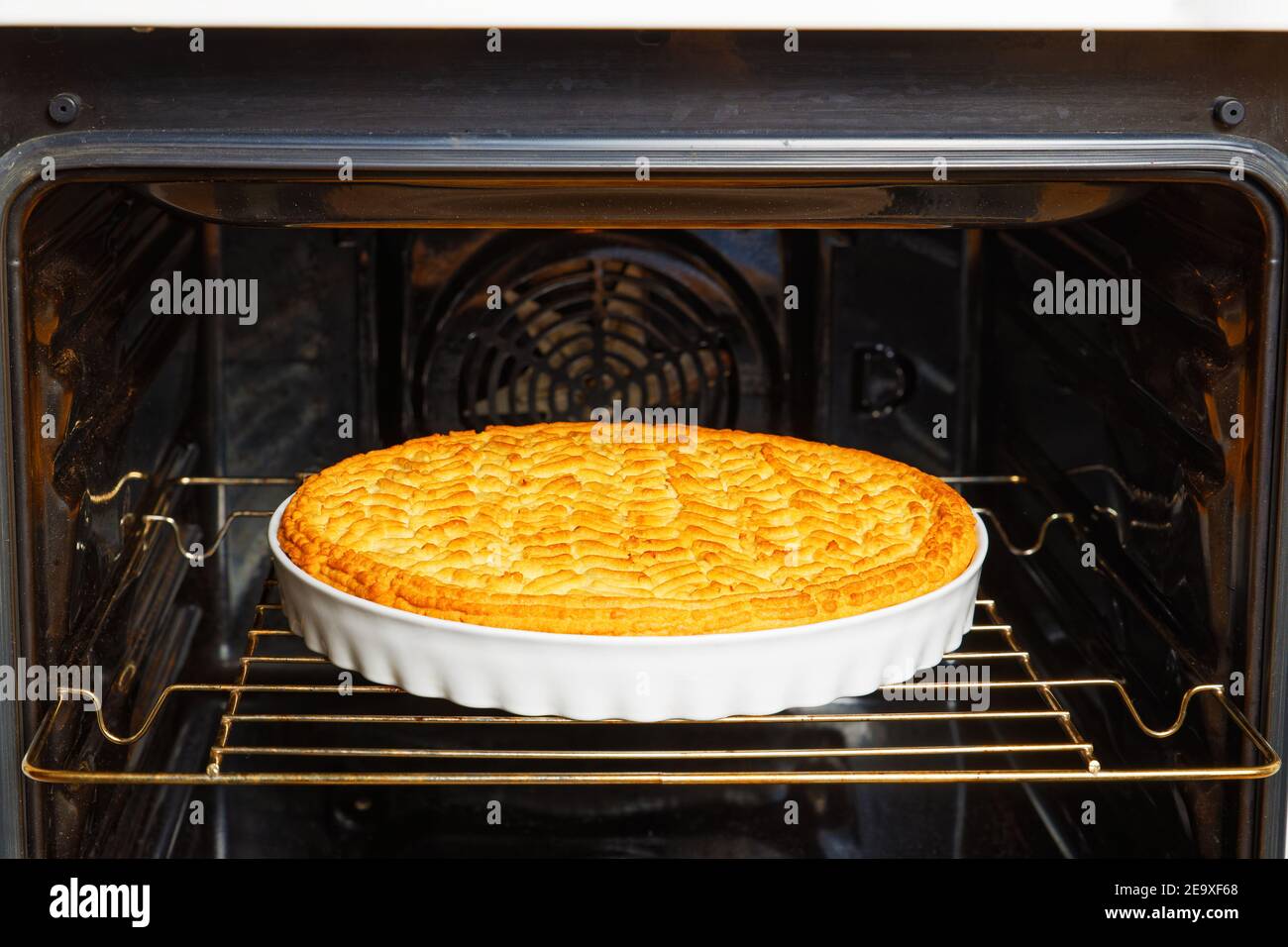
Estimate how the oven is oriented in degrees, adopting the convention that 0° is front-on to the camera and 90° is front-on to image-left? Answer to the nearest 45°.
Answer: approximately 0°
